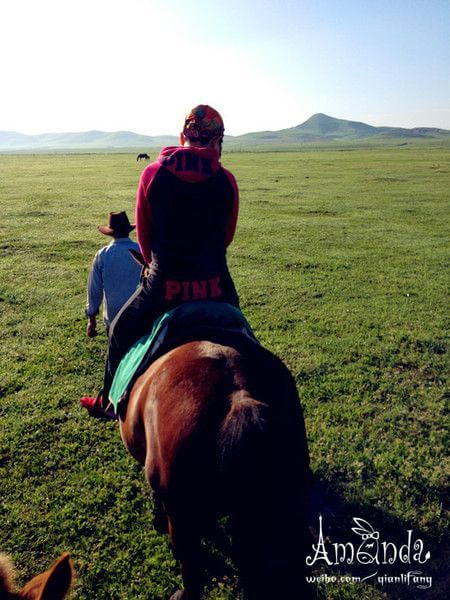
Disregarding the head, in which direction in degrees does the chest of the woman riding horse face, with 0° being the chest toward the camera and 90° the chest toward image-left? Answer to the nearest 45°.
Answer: approximately 180°

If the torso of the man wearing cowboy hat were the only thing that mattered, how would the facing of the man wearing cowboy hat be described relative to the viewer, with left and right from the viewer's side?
facing away from the viewer

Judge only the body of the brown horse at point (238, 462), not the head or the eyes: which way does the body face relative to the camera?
away from the camera

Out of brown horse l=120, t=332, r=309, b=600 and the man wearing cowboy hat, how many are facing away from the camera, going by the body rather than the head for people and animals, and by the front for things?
2

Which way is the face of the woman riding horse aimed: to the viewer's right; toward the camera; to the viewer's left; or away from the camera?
away from the camera

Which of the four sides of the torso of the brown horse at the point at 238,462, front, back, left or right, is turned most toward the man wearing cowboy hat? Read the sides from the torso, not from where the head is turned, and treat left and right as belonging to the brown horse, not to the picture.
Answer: front

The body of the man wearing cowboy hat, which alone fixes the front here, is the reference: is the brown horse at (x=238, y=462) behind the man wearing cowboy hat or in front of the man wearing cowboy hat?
behind

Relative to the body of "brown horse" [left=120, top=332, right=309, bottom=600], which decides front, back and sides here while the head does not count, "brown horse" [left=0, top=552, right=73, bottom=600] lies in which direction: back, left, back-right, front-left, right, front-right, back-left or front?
back-left

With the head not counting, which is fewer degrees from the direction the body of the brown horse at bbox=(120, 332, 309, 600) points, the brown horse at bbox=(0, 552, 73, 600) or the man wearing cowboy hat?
the man wearing cowboy hat
